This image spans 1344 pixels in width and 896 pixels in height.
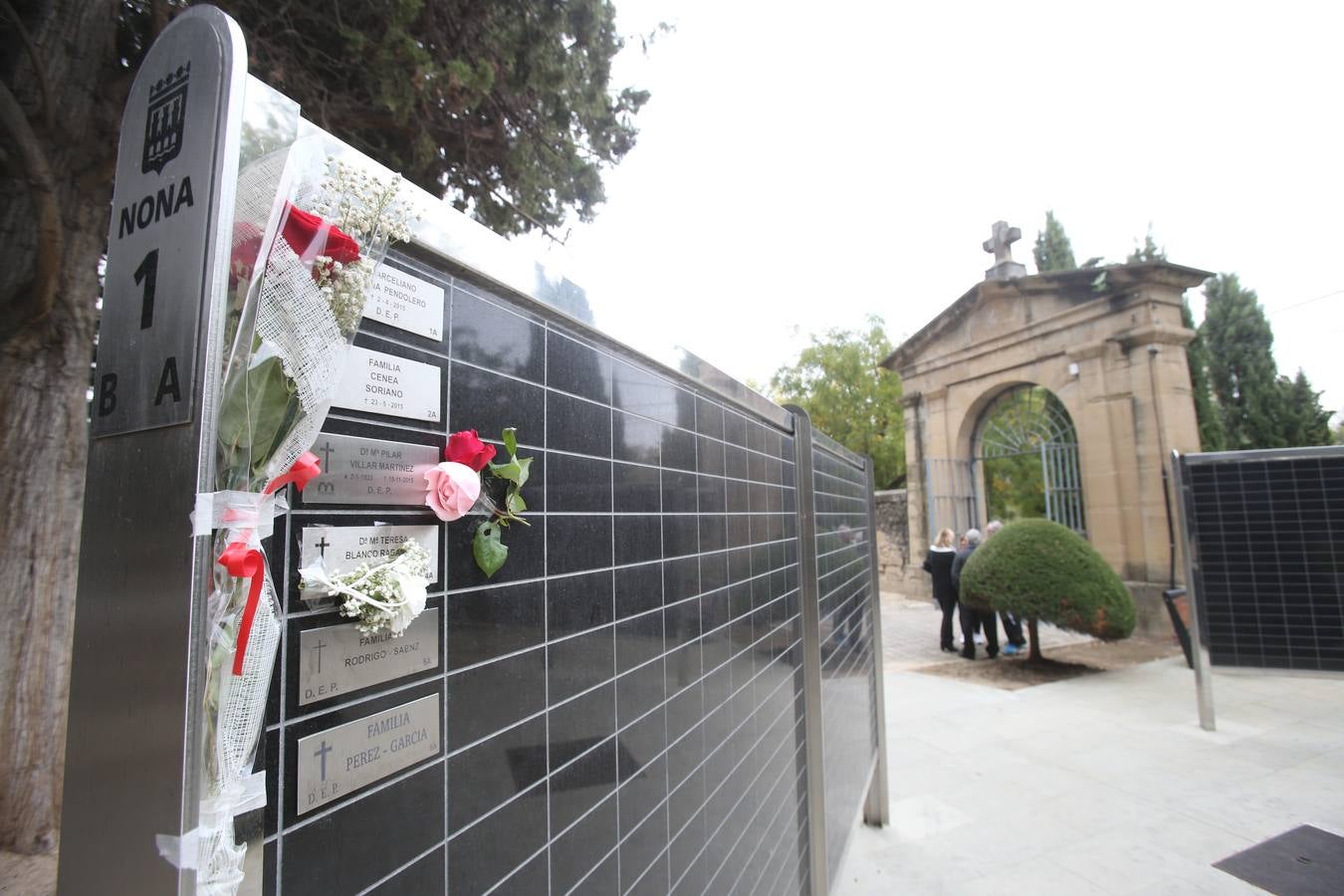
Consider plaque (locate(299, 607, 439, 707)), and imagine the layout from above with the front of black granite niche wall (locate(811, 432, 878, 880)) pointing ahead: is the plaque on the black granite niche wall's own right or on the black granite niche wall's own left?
on the black granite niche wall's own right

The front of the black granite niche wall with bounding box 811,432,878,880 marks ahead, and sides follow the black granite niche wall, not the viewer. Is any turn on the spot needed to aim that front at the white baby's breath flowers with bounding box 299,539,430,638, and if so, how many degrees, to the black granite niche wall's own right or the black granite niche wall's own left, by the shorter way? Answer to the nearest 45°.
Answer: approximately 90° to the black granite niche wall's own right

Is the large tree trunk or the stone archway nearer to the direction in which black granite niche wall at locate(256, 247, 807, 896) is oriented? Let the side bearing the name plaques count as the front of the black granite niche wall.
the stone archway

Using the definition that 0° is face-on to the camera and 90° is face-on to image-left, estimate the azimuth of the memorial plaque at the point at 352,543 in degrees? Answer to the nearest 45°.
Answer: approximately 315°

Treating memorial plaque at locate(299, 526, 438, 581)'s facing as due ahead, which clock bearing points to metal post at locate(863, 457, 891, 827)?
The metal post is roughly at 9 o'clock from the memorial plaque.

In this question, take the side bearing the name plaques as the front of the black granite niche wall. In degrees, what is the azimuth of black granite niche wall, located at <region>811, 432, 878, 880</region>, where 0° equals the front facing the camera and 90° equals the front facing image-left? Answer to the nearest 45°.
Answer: approximately 270°
